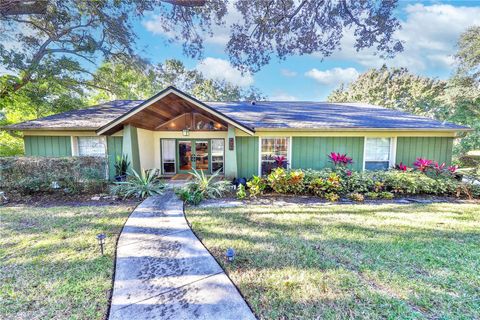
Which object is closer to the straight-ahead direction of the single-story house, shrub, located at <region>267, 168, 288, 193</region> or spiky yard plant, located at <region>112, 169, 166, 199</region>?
the shrub

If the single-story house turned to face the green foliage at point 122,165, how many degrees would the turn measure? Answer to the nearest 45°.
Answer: approximately 90° to its right

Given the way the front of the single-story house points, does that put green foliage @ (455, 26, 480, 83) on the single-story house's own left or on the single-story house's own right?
on the single-story house's own left

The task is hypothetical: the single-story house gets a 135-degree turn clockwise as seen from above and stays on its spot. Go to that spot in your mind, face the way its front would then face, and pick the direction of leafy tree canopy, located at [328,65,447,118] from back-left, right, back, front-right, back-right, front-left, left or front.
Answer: right

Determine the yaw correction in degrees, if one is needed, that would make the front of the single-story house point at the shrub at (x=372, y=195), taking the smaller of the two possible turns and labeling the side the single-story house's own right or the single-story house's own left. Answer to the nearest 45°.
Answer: approximately 45° to the single-story house's own left

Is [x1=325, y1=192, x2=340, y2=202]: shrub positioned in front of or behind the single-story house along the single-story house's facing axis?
in front

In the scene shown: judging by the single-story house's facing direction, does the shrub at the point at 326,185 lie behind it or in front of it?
in front

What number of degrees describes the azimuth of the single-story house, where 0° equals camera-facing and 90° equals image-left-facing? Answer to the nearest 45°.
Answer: approximately 0°

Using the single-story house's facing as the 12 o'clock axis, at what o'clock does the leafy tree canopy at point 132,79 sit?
The leafy tree canopy is roughly at 4 o'clock from the single-story house.
